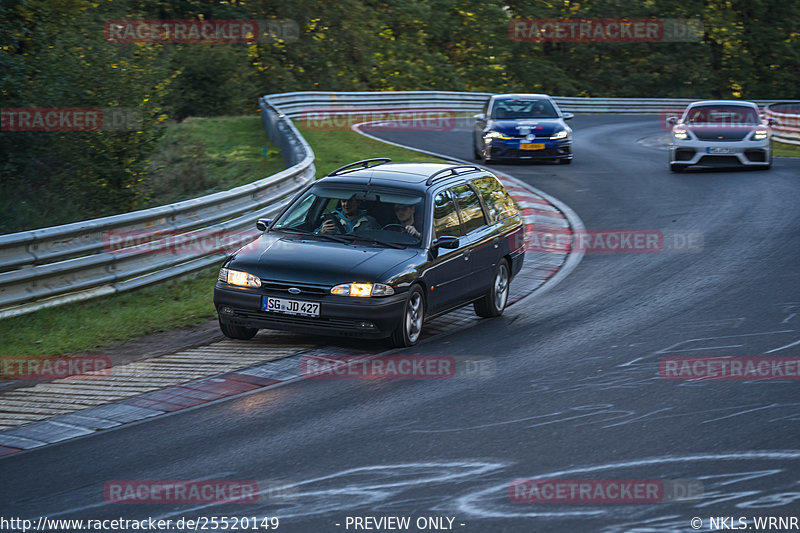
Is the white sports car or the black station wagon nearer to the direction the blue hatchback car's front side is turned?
the black station wagon

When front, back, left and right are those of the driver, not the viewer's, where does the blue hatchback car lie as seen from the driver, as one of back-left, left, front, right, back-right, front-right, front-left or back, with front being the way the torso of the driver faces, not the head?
back-right

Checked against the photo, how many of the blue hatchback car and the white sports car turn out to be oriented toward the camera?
2

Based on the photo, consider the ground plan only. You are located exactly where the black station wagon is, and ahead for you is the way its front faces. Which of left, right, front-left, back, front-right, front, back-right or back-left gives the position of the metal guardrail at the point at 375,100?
back-right
